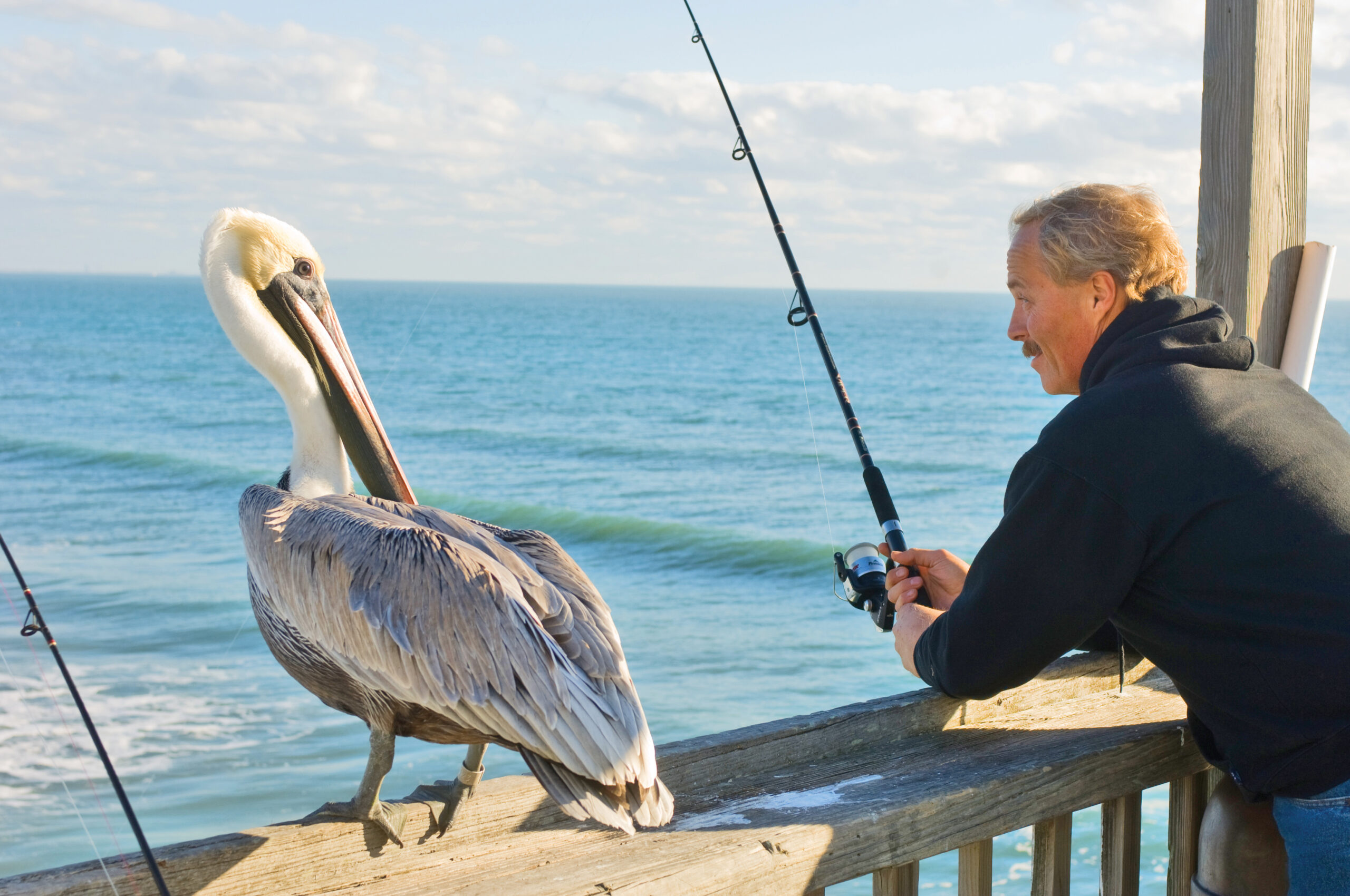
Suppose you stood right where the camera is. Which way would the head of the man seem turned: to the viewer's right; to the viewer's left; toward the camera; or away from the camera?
to the viewer's left

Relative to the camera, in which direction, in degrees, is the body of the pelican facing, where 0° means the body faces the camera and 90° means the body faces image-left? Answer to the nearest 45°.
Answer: approximately 135°

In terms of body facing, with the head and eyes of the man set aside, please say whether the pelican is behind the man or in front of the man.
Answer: in front

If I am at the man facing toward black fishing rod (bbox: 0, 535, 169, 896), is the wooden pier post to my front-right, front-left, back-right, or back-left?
back-right

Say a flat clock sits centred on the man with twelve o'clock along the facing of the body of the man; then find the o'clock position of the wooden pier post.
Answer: The wooden pier post is roughly at 3 o'clock from the man.

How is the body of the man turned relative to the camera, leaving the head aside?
to the viewer's left

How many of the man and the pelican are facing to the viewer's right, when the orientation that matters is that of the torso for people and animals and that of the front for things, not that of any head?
0
